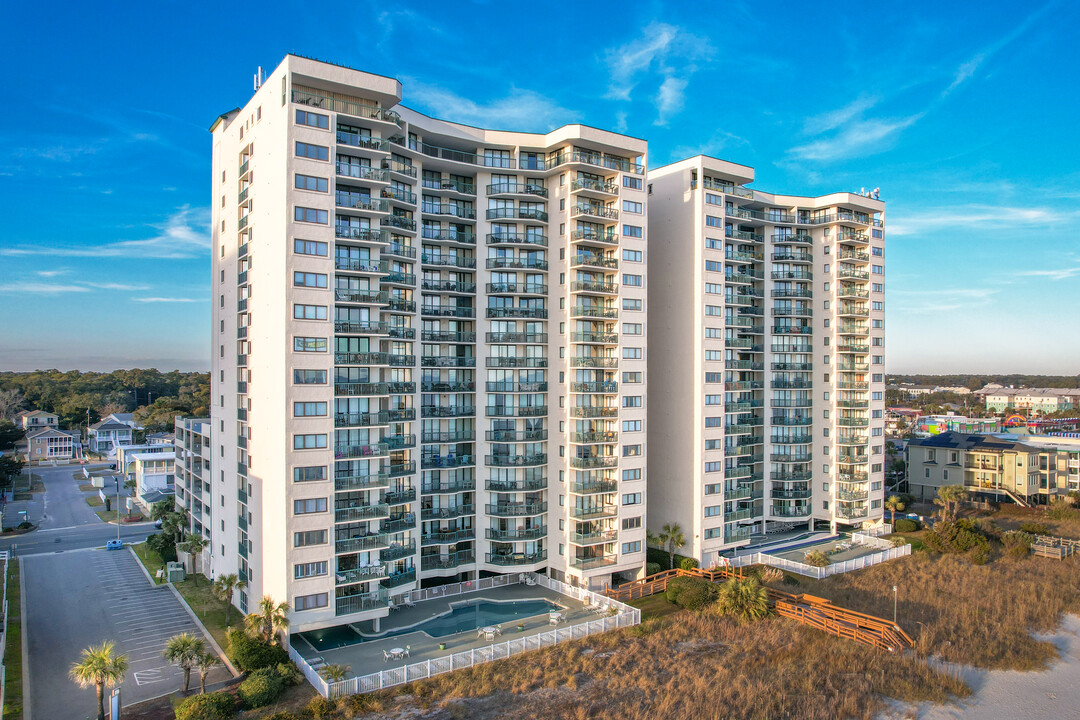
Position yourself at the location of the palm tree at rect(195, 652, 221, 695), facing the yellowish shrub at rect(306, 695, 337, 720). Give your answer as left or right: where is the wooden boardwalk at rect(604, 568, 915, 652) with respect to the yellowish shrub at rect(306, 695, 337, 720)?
left

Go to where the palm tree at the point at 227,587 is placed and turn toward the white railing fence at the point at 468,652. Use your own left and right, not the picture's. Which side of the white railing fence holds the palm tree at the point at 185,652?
right

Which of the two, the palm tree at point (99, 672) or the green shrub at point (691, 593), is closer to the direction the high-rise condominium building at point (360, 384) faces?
the green shrub

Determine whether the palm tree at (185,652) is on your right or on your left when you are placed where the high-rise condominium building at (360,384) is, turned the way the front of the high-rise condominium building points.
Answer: on your right

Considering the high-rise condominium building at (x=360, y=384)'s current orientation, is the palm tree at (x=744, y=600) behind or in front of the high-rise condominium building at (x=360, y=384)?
in front

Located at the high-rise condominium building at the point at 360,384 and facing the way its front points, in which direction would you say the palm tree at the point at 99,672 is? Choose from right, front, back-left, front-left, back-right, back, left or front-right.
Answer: right

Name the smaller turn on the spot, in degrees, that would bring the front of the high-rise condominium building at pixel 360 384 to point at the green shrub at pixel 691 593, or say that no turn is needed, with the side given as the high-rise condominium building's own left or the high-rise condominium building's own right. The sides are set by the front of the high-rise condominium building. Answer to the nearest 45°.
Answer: approximately 45° to the high-rise condominium building's own left

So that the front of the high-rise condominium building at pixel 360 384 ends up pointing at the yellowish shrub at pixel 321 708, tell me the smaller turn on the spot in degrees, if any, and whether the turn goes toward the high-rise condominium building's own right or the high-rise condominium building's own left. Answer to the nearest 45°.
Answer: approximately 45° to the high-rise condominium building's own right
